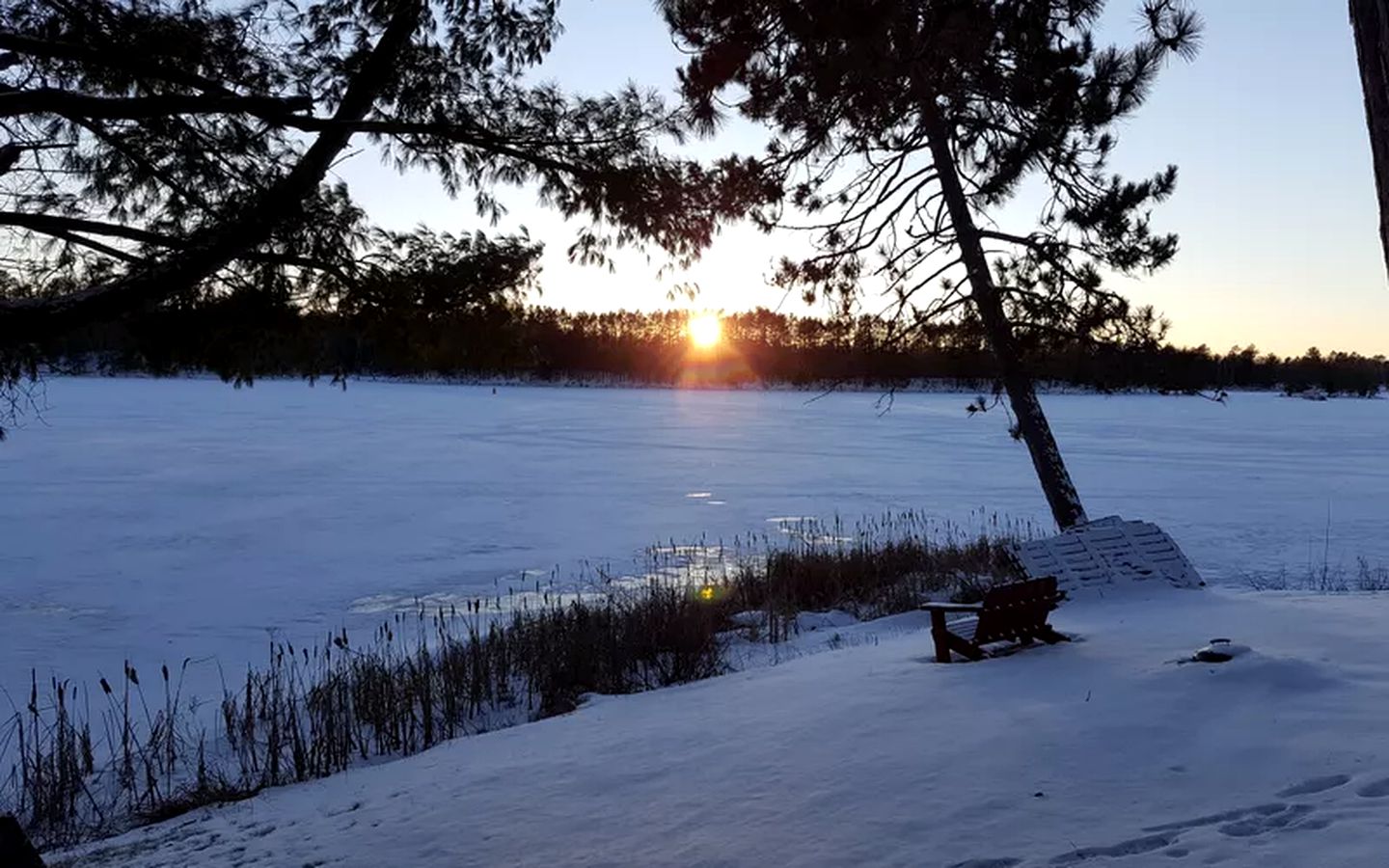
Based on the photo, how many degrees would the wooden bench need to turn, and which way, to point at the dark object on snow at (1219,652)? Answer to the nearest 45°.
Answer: approximately 180°

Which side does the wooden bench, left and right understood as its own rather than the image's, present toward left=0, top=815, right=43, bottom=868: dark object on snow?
left

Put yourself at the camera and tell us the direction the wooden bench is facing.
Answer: facing away from the viewer and to the left of the viewer
